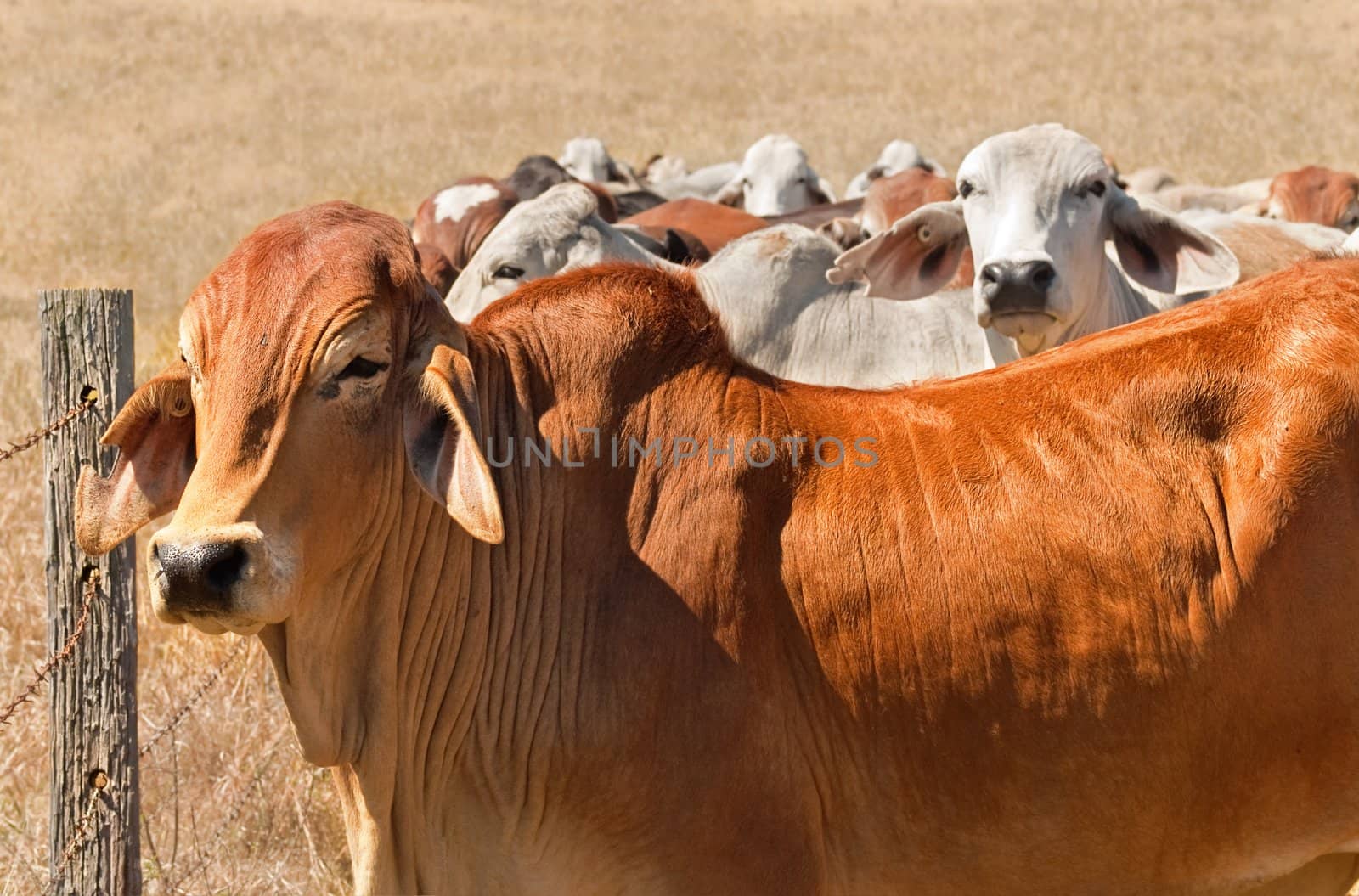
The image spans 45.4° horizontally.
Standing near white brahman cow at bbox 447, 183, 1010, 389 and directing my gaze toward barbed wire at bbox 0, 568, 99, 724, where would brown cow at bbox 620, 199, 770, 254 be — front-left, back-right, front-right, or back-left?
back-right

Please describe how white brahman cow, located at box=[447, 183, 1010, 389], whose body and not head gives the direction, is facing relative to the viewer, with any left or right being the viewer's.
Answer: facing to the left of the viewer

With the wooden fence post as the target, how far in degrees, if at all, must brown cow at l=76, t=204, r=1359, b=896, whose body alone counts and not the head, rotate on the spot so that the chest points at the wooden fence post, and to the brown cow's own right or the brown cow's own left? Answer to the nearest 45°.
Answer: approximately 45° to the brown cow's own right

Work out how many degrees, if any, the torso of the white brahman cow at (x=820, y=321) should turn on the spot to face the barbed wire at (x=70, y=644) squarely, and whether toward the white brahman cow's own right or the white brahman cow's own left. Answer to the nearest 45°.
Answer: approximately 45° to the white brahman cow's own left

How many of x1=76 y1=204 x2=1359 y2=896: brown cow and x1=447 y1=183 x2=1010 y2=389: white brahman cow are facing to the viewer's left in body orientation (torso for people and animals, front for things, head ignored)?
2

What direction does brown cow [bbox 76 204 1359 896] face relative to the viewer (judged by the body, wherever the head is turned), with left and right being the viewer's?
facing to the left of the viewer

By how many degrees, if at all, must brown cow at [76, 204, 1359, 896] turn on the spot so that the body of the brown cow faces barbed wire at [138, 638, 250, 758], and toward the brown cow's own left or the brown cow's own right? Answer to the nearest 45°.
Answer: approximately 45° to the brown cow's own right

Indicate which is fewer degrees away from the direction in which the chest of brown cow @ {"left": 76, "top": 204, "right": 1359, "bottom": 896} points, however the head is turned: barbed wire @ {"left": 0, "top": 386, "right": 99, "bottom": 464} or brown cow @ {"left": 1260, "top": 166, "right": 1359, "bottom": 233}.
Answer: the barbed wire

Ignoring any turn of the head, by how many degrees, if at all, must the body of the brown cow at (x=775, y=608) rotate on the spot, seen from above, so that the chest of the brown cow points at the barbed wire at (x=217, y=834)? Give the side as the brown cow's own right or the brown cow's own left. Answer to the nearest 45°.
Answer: approximately 45° to the brown cow's own right

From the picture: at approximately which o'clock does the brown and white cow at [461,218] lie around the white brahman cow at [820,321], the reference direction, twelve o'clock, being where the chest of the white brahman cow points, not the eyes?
The brown and white cow is roughly at 2 o'clock from the white brahman cow.

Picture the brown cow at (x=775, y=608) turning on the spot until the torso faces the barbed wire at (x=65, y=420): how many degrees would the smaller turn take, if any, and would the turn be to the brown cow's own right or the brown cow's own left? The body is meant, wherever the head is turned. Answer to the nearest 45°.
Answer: approximately 45° to the brown cow's own right

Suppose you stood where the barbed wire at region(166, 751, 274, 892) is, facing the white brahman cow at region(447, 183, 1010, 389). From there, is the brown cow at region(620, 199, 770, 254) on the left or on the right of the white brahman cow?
left

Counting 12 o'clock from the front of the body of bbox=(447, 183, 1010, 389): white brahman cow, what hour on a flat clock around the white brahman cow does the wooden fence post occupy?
The wooden fence post is roughly at 10 o'clock from the white brahman cow.

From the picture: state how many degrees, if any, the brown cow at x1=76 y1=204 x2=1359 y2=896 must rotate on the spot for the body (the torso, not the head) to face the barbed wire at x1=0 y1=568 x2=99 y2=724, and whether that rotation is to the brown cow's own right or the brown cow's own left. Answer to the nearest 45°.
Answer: approximately 45° to the brown cow's own right
